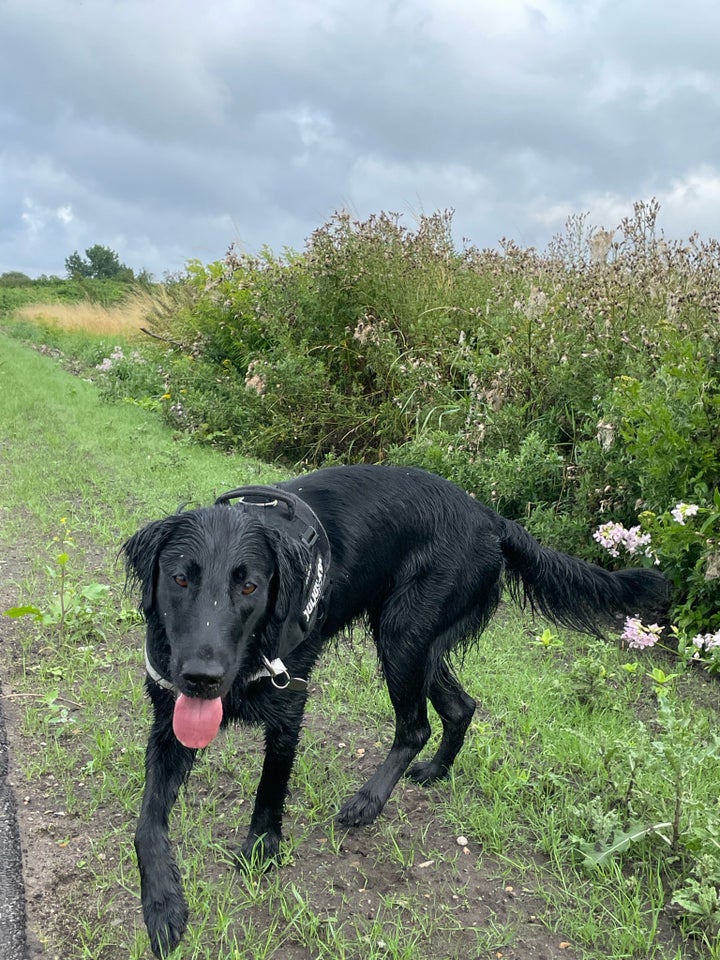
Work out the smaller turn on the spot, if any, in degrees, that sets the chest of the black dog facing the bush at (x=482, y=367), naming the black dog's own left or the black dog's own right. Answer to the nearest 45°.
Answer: approximately 135° to the black dog's own right

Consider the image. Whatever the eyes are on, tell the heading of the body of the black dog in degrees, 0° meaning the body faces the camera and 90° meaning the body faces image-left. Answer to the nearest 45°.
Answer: approximately 45°
